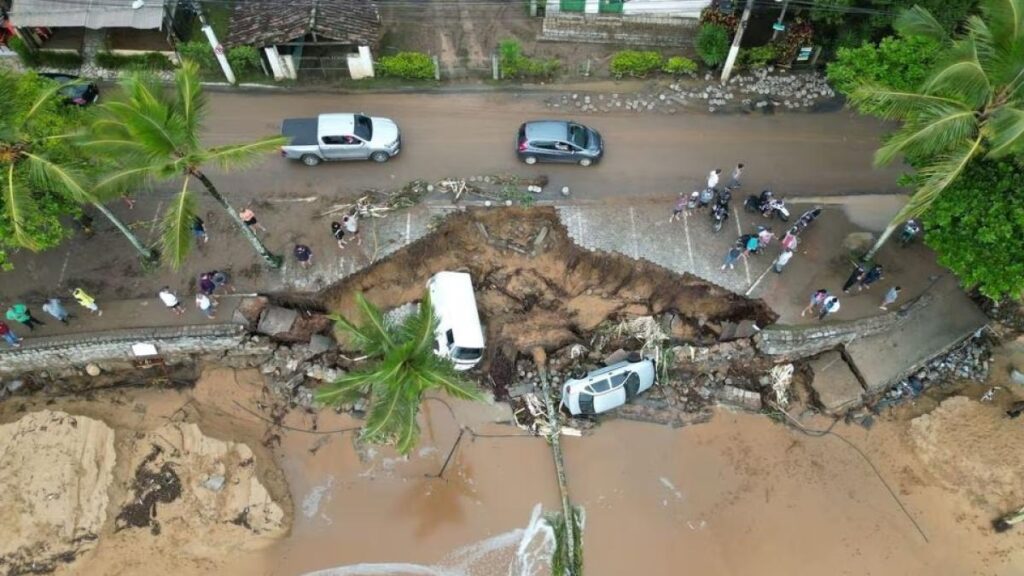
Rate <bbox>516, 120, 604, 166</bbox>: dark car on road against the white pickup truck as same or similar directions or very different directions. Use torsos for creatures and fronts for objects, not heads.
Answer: same or similar directions

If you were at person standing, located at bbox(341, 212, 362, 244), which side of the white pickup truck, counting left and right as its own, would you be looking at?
right

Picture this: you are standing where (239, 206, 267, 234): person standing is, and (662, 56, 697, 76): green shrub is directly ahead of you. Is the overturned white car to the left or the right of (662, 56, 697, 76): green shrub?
right

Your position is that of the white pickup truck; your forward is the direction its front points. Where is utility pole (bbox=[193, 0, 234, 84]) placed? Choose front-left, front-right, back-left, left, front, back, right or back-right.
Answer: back-left

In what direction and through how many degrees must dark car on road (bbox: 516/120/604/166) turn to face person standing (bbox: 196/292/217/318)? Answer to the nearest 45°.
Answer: approximately 135° to its right

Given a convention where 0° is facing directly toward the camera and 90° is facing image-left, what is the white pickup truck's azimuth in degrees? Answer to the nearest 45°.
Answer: approximately 270°

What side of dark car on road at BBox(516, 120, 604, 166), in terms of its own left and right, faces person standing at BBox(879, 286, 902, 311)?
front

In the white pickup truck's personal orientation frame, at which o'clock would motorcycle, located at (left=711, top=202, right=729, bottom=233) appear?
The motorcycle is roughly at 1 o'clock from the white pickup truck.

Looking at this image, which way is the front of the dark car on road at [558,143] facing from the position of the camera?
facing to the right of the viewer

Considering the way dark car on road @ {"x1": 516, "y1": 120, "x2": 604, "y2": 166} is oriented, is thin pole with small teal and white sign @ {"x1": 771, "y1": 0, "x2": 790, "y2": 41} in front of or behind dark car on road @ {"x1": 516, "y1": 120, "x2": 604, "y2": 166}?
in front

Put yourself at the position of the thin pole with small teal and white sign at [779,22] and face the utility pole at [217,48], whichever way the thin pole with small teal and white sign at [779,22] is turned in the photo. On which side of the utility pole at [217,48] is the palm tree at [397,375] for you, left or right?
left

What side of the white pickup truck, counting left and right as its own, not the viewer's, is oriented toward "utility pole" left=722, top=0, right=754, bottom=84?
front

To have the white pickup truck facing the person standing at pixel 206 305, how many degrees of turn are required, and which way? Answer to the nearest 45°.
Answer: approximately 135° to its right

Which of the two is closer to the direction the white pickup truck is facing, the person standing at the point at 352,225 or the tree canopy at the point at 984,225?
the tree canopy

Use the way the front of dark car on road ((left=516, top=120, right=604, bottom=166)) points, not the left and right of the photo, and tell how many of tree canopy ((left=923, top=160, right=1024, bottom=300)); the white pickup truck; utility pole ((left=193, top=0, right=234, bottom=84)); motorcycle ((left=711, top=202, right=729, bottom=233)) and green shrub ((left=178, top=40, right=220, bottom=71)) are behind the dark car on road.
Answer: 3

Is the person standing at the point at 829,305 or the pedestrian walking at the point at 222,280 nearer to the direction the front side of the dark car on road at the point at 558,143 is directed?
the person standing

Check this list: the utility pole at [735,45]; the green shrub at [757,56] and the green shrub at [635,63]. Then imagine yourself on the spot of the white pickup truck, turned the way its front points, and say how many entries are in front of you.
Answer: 3

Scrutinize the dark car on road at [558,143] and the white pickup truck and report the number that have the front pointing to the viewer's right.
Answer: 2

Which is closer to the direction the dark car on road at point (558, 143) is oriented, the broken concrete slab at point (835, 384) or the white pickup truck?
the broken concrete slab
